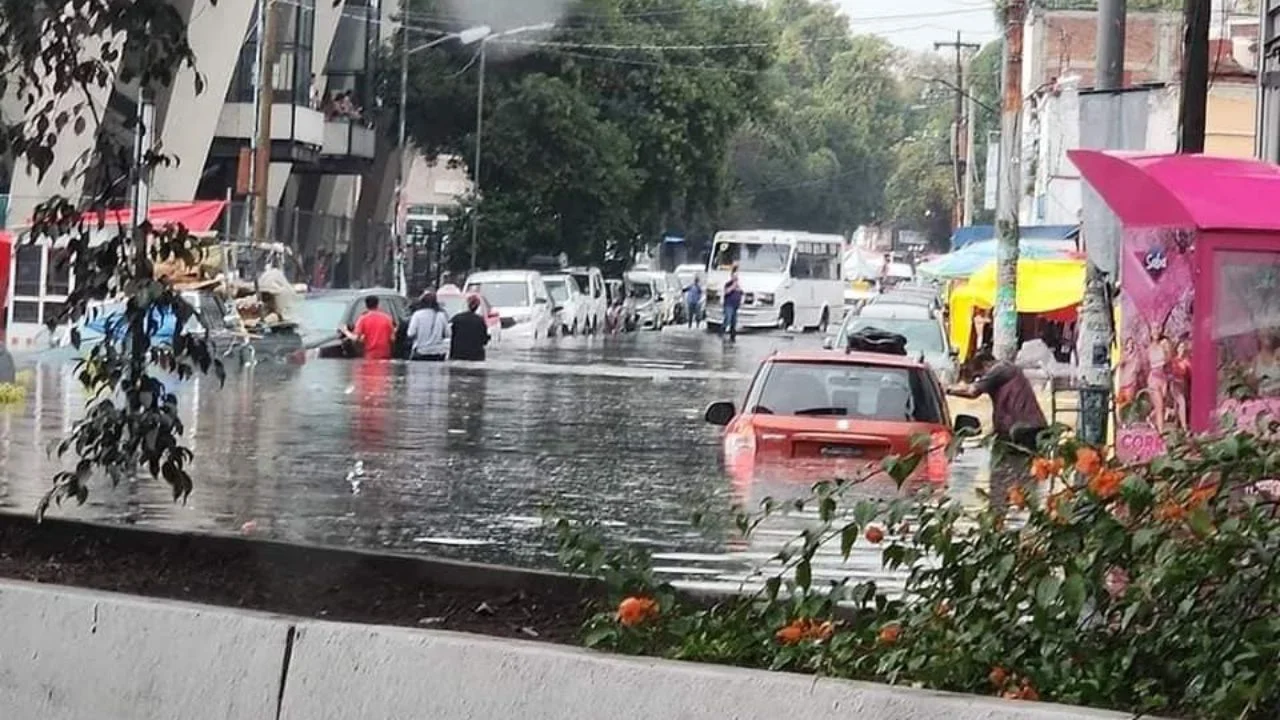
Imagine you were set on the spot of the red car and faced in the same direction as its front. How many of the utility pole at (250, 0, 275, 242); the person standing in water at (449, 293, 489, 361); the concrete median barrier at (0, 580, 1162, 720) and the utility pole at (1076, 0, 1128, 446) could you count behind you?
1

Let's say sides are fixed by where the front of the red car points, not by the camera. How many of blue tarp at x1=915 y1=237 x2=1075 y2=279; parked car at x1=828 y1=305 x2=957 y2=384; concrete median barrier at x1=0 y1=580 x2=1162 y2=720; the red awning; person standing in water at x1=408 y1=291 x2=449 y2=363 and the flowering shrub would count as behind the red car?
2

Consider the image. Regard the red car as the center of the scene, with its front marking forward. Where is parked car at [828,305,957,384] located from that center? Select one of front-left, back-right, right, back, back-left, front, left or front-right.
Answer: front

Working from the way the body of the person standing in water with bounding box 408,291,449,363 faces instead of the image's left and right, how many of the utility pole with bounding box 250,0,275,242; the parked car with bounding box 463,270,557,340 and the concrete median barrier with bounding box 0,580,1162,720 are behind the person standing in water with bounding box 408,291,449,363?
1

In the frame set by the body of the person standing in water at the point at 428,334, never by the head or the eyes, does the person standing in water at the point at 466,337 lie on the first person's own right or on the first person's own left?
on the first person's own right

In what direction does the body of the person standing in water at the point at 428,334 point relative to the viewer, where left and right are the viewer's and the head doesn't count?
facing away from the viewer

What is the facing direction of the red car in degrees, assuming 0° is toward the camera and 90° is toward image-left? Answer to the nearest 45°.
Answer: approximately 180°

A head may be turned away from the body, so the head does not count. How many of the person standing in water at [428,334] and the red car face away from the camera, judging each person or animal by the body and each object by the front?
2

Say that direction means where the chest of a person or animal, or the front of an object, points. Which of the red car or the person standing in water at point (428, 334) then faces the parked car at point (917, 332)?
the red car

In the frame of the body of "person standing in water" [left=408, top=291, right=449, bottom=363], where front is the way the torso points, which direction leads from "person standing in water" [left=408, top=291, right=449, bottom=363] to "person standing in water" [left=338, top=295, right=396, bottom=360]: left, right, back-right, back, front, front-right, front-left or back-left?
back-left

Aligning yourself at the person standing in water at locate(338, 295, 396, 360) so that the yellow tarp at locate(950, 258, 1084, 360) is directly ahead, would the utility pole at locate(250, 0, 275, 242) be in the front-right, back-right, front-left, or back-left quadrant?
back-left
